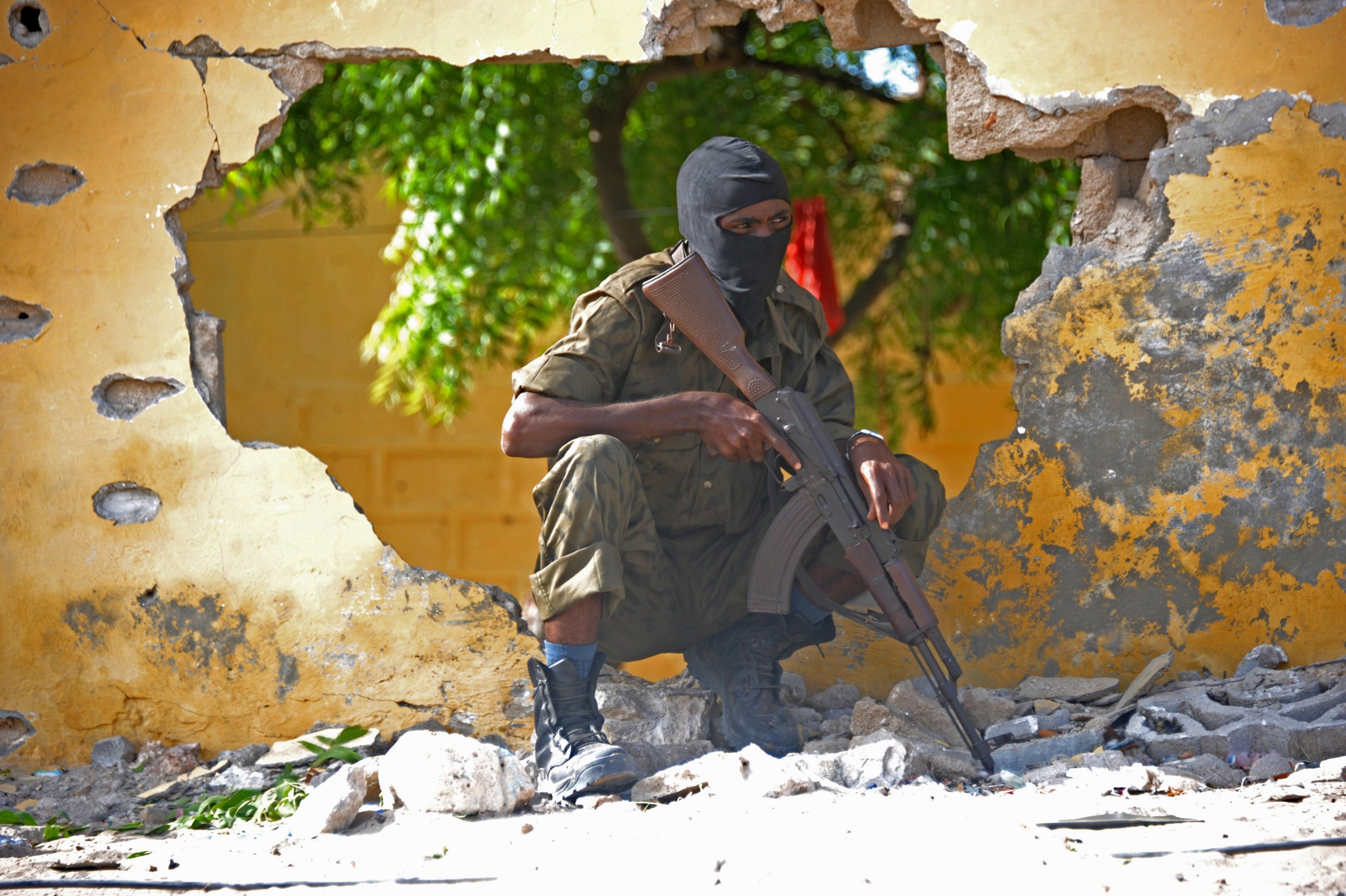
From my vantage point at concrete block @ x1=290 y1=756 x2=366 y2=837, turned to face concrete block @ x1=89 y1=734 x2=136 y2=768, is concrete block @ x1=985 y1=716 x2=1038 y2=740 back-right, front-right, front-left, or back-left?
back-right

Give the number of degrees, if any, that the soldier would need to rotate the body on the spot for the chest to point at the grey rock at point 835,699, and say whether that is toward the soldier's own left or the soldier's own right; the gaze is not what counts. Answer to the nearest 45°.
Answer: approximately 90° to the soldier's own left

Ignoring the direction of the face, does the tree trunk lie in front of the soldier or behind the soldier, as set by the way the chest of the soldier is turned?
behind

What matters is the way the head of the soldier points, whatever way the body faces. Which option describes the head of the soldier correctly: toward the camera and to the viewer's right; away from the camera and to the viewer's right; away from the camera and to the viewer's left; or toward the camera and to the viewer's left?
toward the camera and to the viewer's right

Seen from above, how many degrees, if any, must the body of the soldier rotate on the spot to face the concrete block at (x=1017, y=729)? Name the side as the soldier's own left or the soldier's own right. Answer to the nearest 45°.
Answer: approximately 45° to the soldier's own left

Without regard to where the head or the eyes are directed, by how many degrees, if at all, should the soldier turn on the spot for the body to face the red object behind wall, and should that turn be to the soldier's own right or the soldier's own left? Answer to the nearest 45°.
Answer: approximately 135° to the soldier's own left
